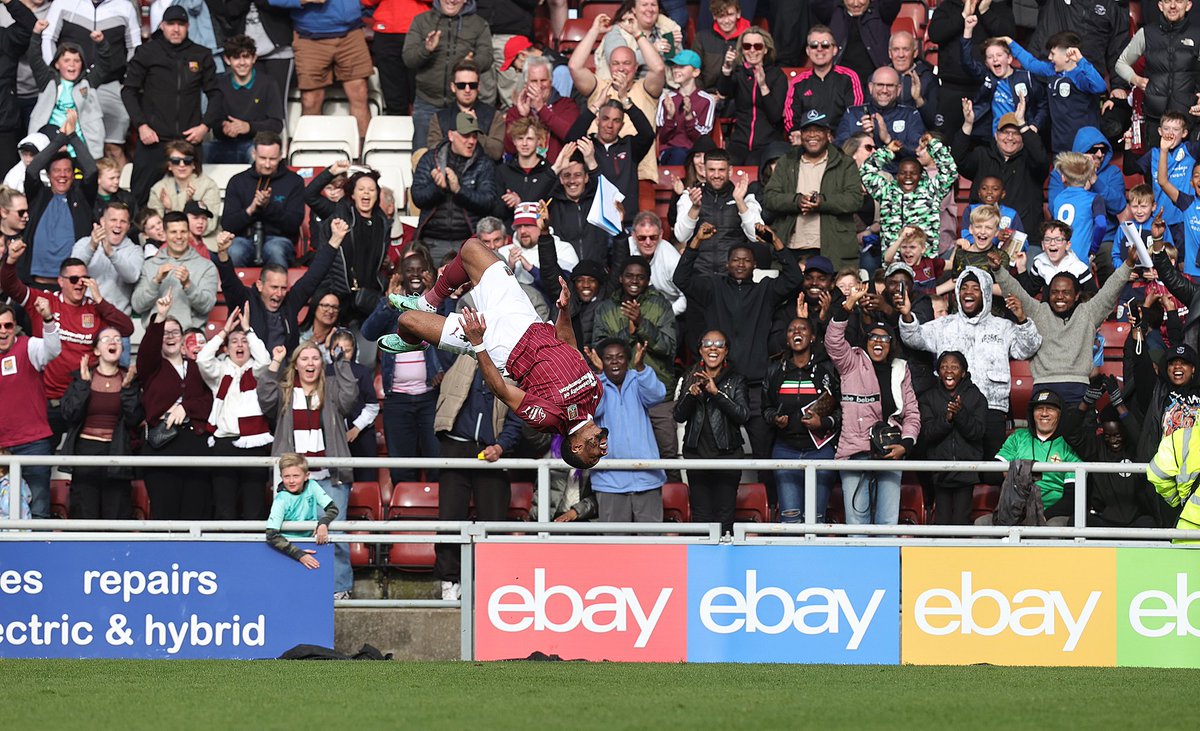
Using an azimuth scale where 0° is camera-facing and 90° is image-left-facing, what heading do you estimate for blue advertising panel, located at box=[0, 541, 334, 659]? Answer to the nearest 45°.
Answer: approximately 0°

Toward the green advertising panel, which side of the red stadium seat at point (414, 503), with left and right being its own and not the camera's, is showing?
left

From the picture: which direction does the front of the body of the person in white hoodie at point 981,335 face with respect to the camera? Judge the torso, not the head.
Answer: toward the camera

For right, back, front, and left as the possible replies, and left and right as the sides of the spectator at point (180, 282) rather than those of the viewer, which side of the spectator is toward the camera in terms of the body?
front

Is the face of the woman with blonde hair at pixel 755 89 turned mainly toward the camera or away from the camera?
toward the camera

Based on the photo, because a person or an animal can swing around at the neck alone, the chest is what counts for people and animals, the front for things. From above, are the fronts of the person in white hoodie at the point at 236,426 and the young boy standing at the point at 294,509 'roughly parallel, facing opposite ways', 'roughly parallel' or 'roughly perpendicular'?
roughly parallel

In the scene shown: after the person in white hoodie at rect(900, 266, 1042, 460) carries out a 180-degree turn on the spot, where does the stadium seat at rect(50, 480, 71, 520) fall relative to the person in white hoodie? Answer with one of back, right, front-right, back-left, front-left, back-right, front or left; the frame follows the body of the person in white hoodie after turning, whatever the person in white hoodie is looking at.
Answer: left

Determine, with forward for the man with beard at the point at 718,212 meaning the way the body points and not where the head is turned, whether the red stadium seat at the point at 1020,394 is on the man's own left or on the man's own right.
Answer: on the man's own left

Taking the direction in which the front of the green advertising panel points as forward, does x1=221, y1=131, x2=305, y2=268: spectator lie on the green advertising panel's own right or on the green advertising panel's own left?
on the green advertising panel's own right

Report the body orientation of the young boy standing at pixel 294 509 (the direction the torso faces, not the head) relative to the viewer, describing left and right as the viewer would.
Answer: facing the viewer

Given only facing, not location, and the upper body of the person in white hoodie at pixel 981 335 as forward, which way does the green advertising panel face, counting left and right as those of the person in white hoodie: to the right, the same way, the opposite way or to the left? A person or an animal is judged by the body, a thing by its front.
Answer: the same way

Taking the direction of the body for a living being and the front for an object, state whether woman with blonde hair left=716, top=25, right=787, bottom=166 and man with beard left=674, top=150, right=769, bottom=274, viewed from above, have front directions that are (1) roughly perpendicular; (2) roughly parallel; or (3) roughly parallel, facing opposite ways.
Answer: roughly parallel

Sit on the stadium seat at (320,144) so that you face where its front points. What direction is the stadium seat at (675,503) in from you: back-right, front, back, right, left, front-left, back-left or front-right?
front-left
